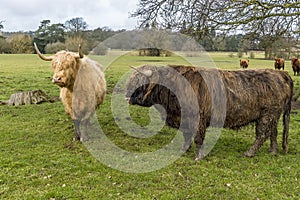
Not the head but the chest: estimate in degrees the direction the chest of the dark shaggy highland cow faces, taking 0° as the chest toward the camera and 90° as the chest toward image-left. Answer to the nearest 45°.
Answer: approximately 90°

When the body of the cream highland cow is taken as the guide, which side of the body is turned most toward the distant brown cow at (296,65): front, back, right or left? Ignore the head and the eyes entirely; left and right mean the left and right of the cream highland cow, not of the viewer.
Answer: back

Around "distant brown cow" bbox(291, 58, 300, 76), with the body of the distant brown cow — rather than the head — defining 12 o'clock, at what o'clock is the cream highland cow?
The cream highland cow is roughly at 11 o'clock from the distant brown cow.

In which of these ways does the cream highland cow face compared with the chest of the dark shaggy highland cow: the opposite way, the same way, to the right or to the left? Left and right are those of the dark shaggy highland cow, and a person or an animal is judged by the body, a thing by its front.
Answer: to the left

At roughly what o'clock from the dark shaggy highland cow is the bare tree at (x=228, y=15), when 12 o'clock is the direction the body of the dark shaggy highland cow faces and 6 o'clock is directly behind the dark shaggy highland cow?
The bare tree is roughly at 3 o'clock from the dark shaggy highland cow.

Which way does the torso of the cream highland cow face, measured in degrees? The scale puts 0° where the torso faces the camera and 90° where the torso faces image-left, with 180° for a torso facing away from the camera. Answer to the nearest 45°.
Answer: approximately 45°

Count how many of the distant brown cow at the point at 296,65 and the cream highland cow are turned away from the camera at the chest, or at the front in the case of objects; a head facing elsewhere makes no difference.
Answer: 0

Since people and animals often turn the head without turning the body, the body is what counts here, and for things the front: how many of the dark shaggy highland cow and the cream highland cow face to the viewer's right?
0
